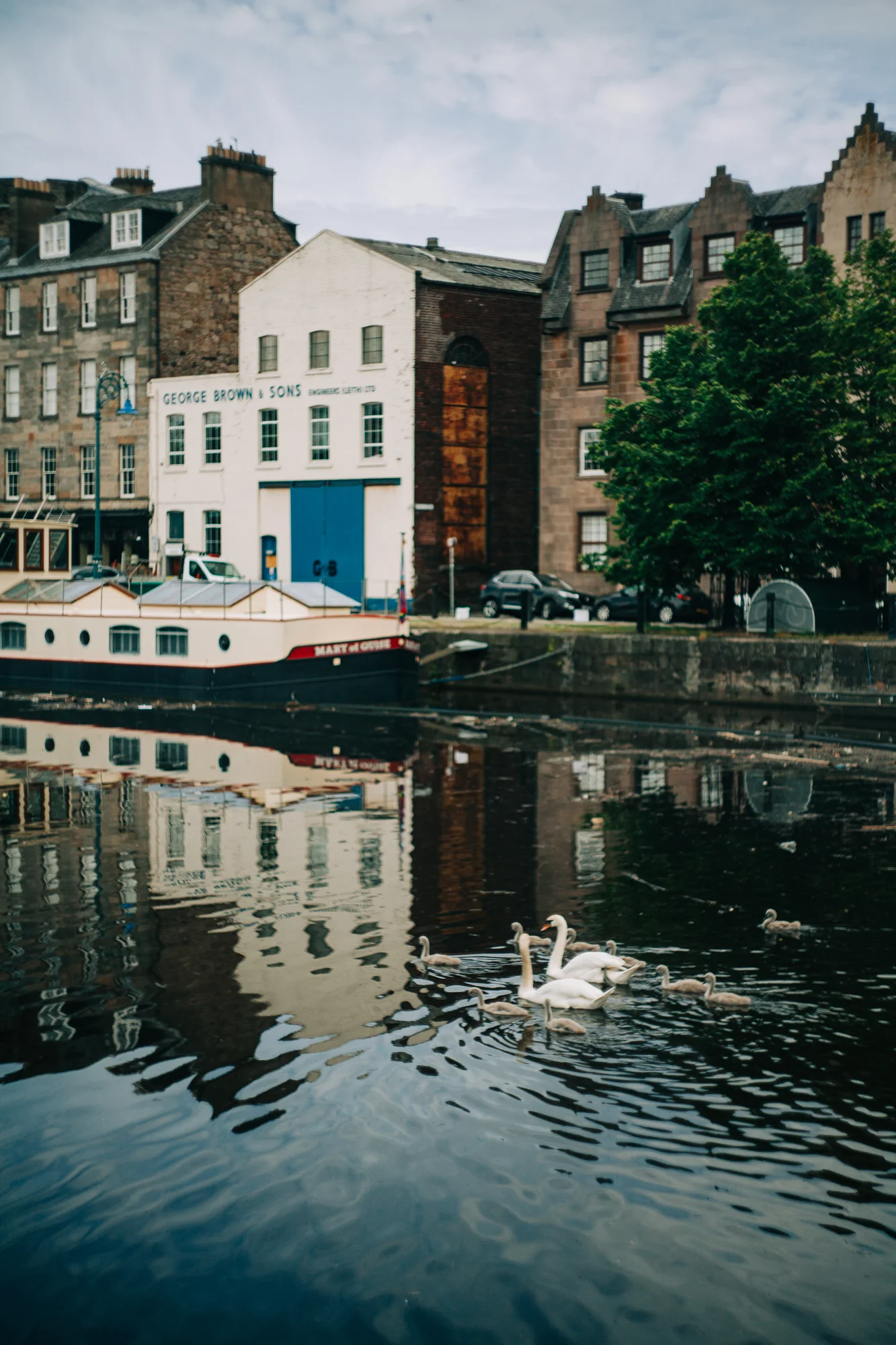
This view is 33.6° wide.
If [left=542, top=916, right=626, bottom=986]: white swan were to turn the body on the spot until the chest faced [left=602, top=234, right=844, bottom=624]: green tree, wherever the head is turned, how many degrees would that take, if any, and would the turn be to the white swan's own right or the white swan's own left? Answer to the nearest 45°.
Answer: approximately 90° to the white swan's own right

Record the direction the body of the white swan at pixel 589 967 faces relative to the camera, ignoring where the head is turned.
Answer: to the viewer's left

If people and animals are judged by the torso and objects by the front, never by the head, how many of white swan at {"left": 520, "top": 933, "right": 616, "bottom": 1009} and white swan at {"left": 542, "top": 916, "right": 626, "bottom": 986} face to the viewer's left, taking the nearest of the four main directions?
2

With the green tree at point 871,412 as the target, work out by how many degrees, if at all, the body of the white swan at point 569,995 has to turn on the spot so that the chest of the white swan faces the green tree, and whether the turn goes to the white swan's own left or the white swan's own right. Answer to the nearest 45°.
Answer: approximately 90° to the white swan's own right

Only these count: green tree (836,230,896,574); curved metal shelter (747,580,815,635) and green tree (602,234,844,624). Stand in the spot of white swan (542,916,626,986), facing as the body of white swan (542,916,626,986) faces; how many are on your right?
3

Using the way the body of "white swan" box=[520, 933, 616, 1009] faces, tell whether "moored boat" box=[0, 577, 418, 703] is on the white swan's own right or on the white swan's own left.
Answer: on the white swan's own right

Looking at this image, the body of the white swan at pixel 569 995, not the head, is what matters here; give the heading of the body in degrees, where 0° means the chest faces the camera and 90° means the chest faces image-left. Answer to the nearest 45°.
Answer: approximately 90°

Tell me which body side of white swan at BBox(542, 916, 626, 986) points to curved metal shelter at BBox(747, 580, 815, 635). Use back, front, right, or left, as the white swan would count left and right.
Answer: right

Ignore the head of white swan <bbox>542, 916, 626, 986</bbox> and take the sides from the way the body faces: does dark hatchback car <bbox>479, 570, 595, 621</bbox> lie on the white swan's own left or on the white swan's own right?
on the white swan's own right
